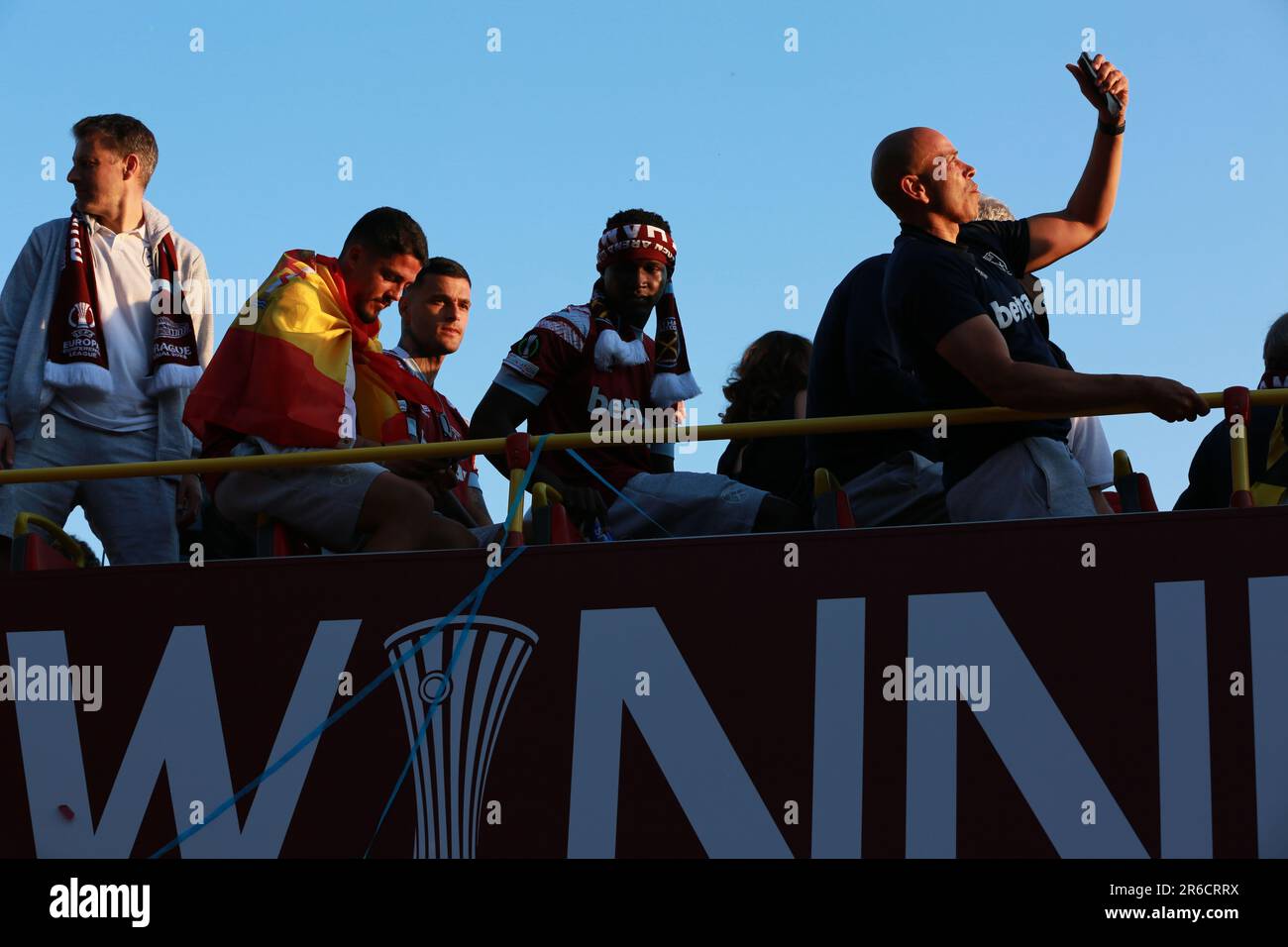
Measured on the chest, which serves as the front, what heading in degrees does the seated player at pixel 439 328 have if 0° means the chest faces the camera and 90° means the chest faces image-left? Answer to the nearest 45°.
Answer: approximately 315°

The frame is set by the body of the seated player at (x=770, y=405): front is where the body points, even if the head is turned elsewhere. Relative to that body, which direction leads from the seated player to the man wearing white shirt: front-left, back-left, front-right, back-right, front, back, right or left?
back-left

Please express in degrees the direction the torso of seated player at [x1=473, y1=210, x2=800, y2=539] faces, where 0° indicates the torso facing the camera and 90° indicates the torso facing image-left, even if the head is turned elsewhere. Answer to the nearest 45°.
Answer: approximately 315°

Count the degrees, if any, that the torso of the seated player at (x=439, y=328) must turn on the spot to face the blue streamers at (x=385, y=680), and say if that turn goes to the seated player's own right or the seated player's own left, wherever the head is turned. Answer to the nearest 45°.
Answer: approximately 45° to the seated player's own right

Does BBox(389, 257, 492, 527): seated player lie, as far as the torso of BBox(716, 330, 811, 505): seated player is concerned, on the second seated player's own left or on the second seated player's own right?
on the second seated player's own left

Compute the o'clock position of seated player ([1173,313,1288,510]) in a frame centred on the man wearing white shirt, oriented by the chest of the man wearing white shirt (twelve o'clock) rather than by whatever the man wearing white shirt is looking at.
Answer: The seated player is roughly at 10 o'clock from the man wearing white shirt.

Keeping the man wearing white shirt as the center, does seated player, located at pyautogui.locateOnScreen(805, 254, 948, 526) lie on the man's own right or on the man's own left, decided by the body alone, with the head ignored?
on the man's own left

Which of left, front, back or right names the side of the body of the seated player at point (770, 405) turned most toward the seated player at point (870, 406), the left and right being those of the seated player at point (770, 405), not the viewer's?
right

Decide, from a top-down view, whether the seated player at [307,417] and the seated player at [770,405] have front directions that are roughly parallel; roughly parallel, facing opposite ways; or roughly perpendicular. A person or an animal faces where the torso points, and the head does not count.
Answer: roughly perpendicular

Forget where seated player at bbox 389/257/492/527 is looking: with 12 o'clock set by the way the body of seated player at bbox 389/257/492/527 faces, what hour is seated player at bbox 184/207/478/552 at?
seated player at bbox 184/207/478/552 is roughly at 2 o'clock from seated player at bbox 389/257/492/527.

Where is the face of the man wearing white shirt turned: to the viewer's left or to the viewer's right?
to the viewer's left
